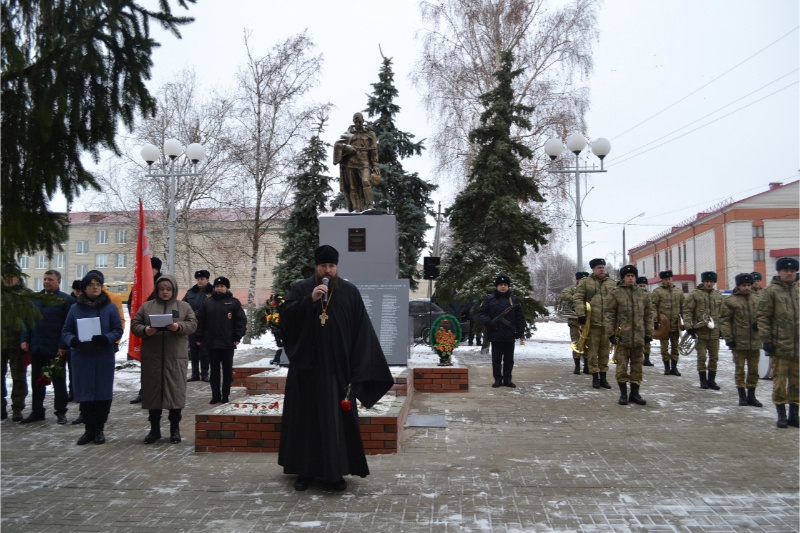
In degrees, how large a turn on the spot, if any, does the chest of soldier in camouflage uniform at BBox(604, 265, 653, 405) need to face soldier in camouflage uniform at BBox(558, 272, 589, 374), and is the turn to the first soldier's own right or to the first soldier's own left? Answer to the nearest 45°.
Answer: approximately 180°

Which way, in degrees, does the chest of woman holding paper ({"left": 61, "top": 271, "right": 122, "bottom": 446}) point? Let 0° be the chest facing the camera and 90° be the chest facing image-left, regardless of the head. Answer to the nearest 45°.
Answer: approximately 0°

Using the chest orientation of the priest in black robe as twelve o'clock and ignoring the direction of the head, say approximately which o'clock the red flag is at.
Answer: The red flag is roughly at 5 o'clock from the priest in black robe.

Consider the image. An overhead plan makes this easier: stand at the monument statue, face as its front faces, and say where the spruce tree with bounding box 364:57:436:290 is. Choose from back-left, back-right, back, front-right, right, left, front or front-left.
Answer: back

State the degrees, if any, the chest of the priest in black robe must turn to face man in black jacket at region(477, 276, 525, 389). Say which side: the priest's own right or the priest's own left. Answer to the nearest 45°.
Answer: approximately 135° to the priest's own left
